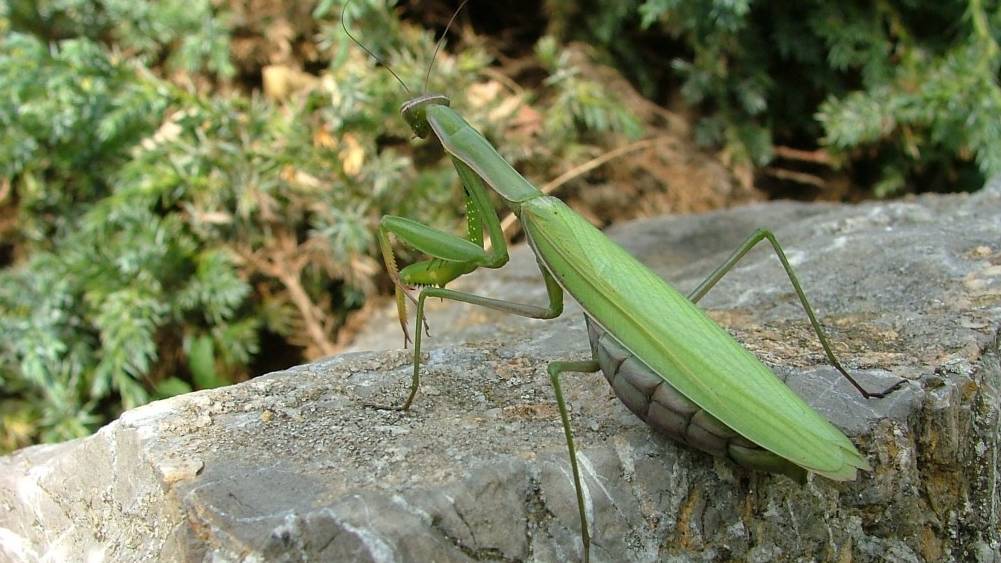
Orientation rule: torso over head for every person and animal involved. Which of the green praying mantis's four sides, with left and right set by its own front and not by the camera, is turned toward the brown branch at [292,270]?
front

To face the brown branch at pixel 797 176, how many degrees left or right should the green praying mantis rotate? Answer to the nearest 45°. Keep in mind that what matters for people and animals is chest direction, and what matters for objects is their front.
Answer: approximately 45° to its right

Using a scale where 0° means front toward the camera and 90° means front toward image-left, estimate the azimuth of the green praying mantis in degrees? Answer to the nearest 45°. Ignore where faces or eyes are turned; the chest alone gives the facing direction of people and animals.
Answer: approximately 135°

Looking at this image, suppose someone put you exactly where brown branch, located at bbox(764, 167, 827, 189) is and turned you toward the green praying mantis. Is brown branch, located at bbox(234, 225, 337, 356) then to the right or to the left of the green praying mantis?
right

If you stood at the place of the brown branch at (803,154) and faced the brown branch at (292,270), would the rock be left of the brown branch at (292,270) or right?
left

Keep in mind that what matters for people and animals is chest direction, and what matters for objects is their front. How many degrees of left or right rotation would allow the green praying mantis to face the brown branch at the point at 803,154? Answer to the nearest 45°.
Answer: approximately 45° to its right
